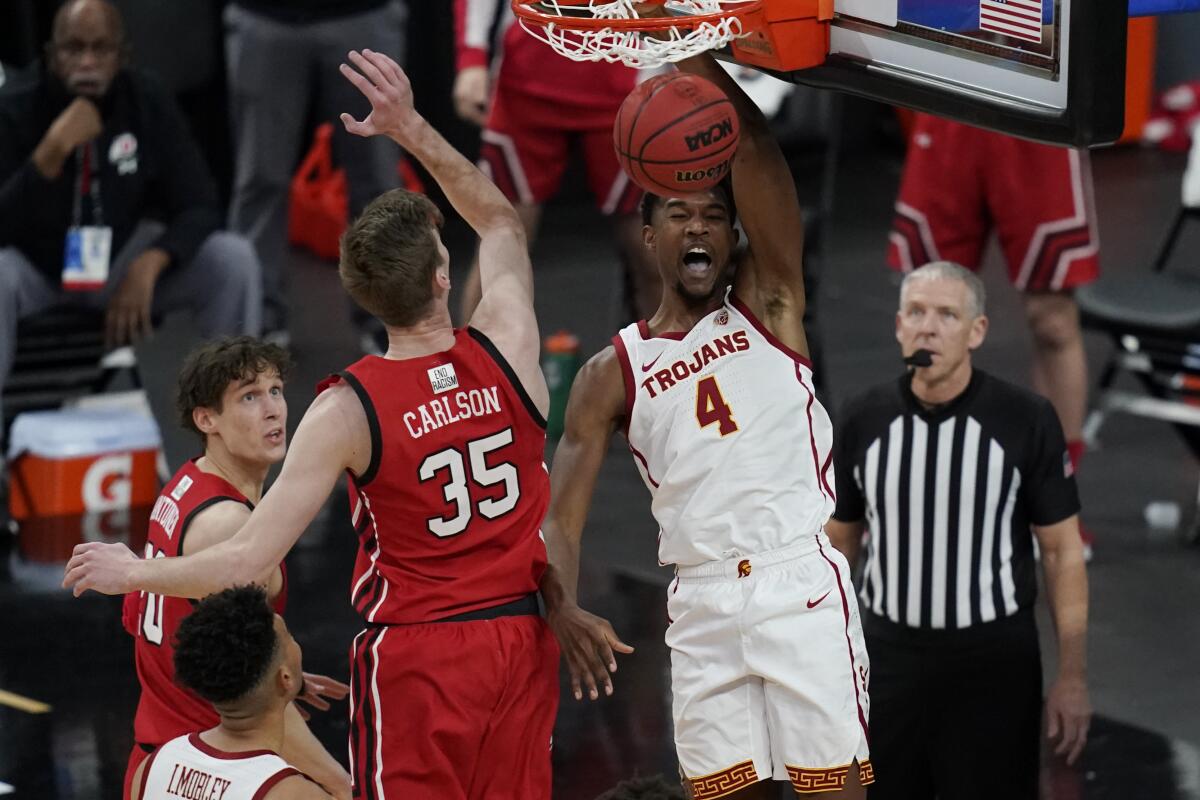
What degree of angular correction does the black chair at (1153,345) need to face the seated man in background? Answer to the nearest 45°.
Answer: approximately 45° to its right

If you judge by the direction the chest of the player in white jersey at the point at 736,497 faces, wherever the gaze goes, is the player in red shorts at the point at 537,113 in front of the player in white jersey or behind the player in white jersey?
behind

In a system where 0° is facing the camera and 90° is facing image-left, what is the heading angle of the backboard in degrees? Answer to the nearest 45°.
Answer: approximately 45°

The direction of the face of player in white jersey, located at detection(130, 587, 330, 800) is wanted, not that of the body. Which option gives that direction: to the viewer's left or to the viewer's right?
to the viewer's right

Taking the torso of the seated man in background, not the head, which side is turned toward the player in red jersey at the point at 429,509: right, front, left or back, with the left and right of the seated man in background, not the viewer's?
front

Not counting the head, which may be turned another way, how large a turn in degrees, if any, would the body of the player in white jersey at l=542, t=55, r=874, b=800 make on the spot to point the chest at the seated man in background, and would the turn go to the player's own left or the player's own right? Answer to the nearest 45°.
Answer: approximately 135° to the player's own right

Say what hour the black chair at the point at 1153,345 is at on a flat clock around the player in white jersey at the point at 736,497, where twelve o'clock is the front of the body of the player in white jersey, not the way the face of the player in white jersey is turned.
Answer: The black chair is roughly at 7 o'clock from the player in white jersey.

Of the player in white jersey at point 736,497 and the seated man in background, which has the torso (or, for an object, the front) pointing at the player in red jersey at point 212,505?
the seated man in background

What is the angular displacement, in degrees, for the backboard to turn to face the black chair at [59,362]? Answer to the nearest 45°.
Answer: approximately 90° to its right

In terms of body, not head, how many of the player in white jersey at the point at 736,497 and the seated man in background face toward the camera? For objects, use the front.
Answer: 2

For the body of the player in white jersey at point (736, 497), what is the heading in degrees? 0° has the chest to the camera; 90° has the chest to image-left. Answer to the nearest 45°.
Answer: approximately 0°
